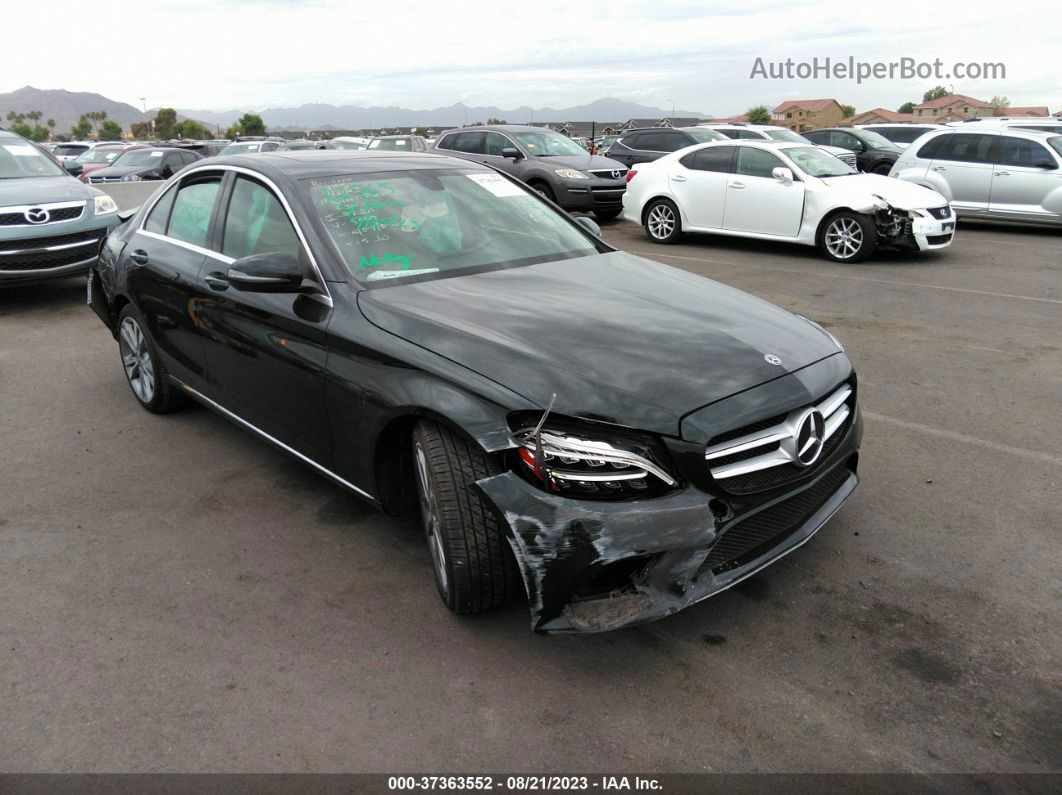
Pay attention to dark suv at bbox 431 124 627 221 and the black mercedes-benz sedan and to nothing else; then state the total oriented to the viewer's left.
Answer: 0

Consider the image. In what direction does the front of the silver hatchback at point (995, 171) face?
to the viewer's right

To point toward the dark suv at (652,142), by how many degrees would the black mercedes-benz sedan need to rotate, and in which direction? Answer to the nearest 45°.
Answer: approximately 135° to its left

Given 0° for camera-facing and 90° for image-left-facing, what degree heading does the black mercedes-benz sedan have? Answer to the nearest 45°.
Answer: approximately 315°

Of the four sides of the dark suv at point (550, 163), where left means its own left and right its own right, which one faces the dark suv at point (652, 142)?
left

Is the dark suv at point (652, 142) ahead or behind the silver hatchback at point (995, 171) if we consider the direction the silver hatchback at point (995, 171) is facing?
behind

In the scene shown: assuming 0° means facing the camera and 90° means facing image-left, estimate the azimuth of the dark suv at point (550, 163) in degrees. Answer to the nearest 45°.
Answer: approximately 315°

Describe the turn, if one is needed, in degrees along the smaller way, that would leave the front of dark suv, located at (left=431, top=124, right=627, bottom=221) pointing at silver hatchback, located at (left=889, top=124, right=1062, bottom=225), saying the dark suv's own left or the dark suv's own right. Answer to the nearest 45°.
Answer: approximately 45° to the dark suv's own left
